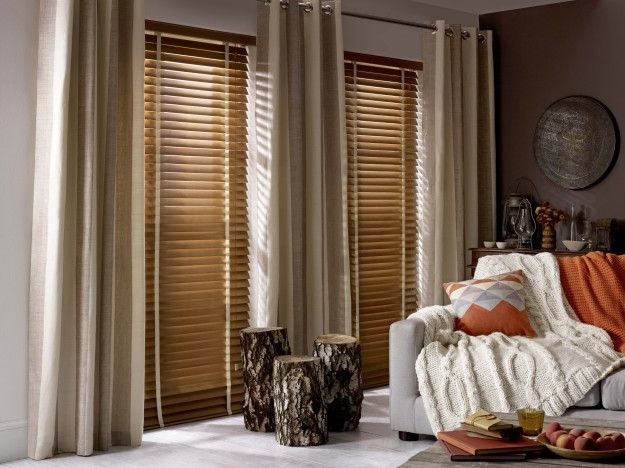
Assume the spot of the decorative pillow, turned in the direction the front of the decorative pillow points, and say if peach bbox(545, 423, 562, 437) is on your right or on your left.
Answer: on your left

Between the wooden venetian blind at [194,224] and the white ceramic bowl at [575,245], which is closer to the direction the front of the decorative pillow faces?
the wooden venetian blind

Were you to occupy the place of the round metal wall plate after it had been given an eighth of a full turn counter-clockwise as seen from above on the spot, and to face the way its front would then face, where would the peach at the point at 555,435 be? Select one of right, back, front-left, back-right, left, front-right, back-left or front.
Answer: front

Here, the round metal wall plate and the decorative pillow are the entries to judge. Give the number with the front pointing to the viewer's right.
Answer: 0

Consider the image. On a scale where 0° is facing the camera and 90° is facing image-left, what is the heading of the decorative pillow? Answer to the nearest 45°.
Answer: approximately 45°

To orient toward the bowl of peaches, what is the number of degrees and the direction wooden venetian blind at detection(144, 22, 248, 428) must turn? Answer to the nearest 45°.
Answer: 0° — it already faces it

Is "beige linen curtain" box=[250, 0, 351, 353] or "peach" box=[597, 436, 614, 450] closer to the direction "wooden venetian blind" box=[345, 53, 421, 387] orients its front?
the peach

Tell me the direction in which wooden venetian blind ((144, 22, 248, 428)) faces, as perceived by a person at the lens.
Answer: facing the viewer and to the right of the viewer

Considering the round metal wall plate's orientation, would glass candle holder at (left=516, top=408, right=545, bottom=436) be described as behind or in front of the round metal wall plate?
in front

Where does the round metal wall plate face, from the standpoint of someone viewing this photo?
facing the viewer and to the left of the viewer
